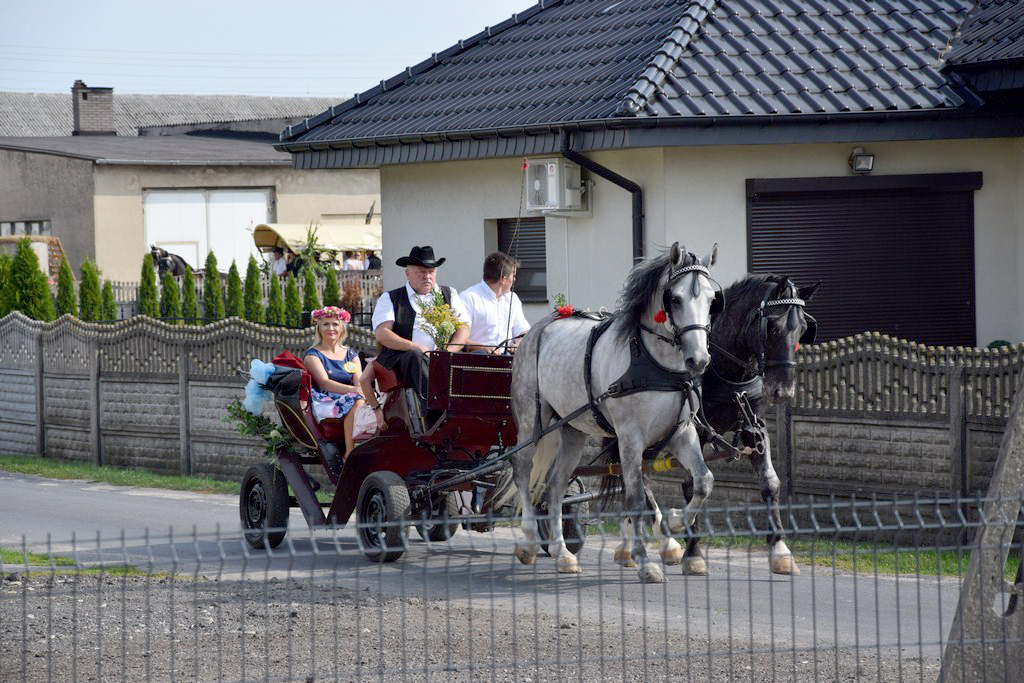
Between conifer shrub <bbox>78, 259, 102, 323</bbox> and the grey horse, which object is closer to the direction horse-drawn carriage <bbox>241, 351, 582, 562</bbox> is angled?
the grey horse

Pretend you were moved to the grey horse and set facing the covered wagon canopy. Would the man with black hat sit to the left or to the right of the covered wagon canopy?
left

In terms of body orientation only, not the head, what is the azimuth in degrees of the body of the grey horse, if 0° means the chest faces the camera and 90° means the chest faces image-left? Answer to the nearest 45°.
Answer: approximately 315°

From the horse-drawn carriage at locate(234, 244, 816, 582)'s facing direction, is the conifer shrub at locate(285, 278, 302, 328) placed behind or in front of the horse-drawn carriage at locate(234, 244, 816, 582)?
behind

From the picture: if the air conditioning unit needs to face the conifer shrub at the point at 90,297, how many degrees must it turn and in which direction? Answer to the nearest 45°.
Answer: approximately 90° to its right

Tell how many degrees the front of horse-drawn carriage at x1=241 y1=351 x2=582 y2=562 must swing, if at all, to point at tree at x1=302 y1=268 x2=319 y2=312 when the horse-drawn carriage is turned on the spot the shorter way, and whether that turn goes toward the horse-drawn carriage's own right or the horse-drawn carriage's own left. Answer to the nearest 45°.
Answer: approximately 135° to the horse-drawn carriage's own left

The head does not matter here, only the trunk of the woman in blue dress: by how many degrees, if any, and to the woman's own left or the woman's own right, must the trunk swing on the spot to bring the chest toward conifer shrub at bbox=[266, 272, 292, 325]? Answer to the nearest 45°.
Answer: approximately 135° to the woman's own left

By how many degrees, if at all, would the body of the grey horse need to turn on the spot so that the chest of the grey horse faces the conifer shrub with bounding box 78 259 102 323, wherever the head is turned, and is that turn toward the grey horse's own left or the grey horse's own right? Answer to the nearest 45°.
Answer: approximately 180°

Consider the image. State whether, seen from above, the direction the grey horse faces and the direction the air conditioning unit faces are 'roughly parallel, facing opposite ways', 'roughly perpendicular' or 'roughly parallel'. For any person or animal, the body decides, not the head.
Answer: roughly perpendicular

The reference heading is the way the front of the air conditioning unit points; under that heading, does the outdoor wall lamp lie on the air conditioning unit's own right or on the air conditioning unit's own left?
on the air conditioning unit's own left

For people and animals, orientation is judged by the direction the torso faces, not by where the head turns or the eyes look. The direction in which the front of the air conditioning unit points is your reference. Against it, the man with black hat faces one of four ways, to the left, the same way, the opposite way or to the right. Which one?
to the left

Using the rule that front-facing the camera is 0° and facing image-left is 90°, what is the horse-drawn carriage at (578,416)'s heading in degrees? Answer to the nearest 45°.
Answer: approximately 315°

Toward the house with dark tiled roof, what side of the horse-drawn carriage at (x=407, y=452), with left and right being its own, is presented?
left

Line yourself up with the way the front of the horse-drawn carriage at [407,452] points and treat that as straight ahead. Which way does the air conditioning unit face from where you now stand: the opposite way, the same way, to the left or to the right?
to the right

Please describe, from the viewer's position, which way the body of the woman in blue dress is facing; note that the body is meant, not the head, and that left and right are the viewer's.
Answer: facing the viewer and to the right of the viewer
